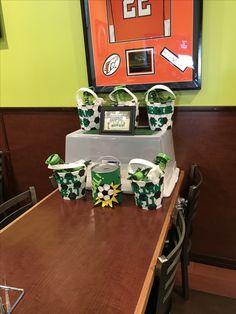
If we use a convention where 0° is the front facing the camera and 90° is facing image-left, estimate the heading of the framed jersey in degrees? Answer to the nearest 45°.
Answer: approximately 0°

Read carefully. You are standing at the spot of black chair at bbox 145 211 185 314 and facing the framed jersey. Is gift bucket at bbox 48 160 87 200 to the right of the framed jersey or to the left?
left

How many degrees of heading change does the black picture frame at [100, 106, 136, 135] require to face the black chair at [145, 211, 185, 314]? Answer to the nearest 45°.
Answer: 0° — it already faces it

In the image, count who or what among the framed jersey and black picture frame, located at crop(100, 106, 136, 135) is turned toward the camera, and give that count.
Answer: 2

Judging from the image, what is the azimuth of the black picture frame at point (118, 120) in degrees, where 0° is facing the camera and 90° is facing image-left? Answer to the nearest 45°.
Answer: approximately 0°
